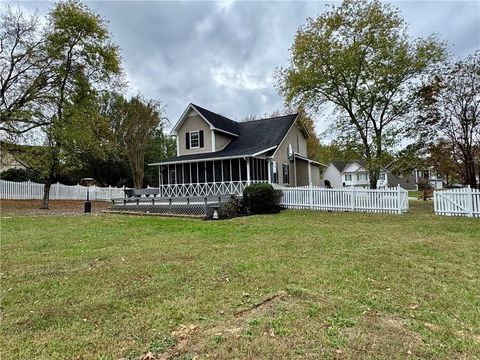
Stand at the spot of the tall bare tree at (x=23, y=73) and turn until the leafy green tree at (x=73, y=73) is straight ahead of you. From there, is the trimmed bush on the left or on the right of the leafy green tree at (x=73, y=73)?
right

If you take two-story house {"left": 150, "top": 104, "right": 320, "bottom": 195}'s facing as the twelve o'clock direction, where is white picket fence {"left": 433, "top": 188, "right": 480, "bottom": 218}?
The white picket fence is roughly at 9 o'clock from the two-story house.

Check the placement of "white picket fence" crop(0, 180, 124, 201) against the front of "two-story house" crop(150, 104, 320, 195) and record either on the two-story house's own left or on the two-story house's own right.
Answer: on the two-story house's own right

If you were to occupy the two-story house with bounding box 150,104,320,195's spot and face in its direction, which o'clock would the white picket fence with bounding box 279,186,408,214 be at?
The white picket fence is roughly at 9 o'clock from the two-story house.

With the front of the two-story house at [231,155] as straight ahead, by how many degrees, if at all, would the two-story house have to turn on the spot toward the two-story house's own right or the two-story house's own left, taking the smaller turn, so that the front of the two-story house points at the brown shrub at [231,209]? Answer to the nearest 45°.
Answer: approximately 45° to the two-story house's own left

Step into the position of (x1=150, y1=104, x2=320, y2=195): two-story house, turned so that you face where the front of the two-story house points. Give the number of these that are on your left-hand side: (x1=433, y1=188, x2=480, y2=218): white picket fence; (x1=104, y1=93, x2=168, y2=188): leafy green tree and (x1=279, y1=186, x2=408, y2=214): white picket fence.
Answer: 2

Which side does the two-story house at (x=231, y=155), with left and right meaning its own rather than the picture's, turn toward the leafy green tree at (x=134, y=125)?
right
